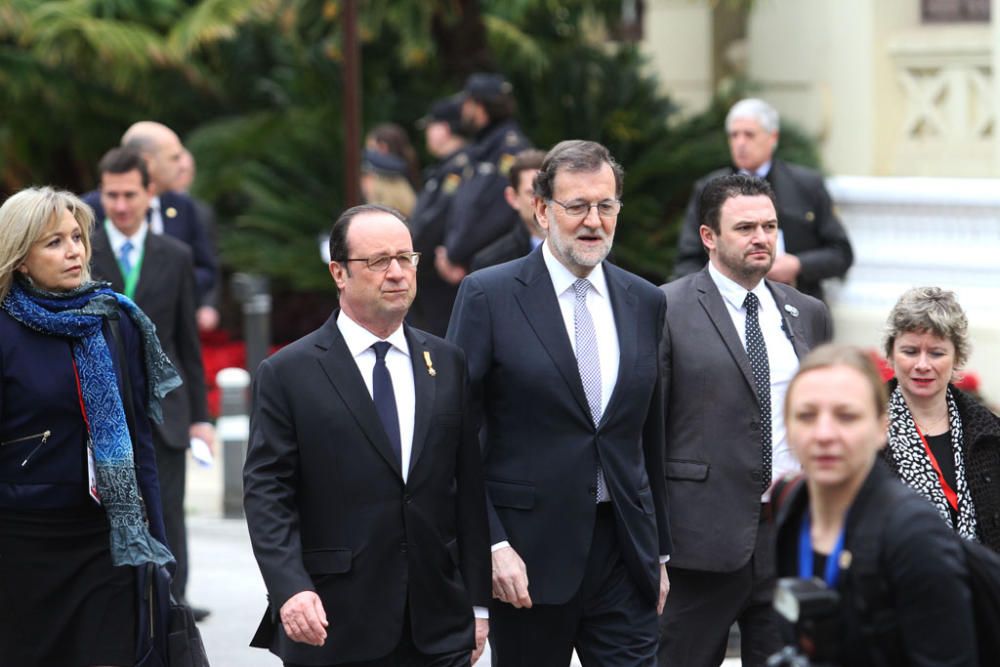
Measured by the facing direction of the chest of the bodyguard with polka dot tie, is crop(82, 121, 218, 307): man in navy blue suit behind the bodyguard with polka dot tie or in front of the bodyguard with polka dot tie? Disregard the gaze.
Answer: behind

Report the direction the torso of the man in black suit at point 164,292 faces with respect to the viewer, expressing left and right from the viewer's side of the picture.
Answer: facing the viewer and to the left of the viewer

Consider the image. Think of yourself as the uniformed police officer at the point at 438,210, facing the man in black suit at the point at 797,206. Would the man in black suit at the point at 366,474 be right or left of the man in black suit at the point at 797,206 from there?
right

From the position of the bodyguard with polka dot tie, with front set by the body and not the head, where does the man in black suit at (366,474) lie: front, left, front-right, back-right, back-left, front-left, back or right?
right

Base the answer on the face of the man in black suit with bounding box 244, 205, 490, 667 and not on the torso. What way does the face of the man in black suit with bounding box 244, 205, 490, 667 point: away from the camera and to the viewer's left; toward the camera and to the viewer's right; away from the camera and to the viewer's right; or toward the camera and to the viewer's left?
toward the camera and to the viewer's right

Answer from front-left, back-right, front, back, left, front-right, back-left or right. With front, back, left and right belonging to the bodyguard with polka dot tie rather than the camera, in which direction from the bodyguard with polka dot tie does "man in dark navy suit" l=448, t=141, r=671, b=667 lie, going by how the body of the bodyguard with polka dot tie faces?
right

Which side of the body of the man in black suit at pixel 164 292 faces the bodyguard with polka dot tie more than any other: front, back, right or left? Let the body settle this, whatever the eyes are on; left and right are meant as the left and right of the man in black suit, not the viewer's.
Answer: left

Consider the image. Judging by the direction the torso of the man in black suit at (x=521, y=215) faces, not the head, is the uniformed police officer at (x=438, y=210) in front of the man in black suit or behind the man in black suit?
behind

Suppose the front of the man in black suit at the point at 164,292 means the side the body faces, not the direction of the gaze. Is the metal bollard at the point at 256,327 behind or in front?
behind
